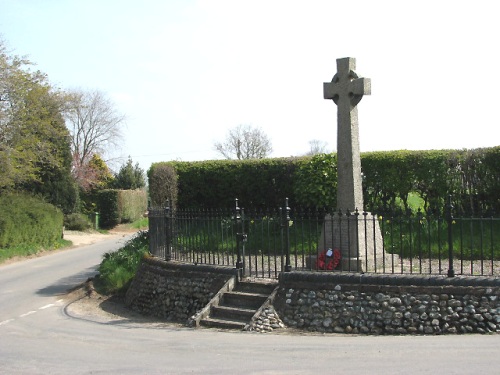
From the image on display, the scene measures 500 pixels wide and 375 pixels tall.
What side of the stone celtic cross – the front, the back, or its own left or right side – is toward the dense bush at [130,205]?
right

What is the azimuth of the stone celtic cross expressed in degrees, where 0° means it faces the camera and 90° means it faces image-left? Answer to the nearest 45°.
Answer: approximately 45°

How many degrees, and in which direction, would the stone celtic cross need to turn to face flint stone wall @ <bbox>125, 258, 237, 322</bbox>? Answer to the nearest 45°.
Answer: approximately 45° to its right

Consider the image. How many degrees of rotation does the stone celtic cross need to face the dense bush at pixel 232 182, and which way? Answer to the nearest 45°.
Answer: approximately 90° to its right

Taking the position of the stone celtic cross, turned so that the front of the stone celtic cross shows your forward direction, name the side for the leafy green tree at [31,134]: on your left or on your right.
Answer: on your right

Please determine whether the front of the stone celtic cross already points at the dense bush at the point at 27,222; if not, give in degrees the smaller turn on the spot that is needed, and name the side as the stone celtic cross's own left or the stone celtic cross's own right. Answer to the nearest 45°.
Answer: approximately 90° to the stone celtic cross's own right

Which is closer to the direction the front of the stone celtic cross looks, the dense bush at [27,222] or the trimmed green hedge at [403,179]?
the dense bush

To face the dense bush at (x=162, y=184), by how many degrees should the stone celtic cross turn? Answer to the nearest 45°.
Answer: approximately 90° to its right
